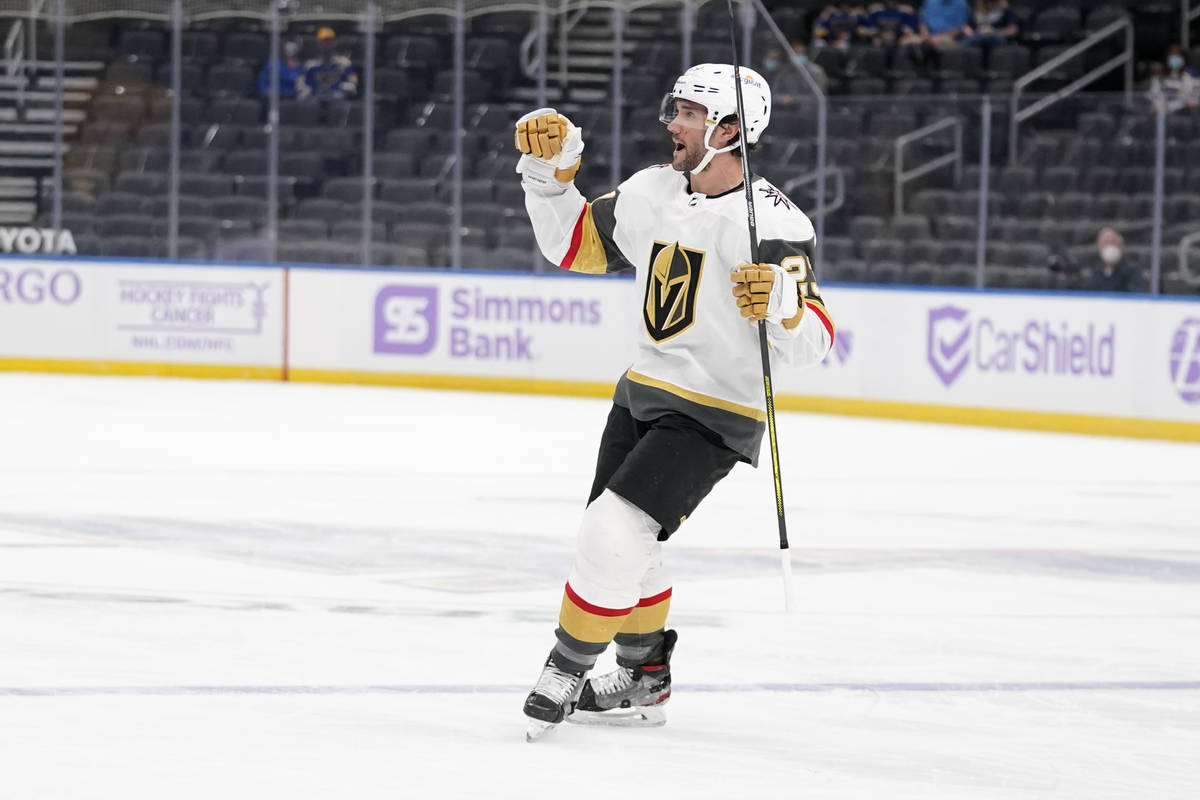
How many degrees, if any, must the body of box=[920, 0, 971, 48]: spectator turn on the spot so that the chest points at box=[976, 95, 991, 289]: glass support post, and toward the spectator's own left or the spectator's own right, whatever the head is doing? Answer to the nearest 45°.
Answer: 0° — they already face it

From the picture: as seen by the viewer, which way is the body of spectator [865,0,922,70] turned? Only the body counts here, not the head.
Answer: toward the camera

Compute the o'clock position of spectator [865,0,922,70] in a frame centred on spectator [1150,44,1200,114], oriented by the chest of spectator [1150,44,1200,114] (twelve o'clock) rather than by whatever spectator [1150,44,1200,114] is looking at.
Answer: spectator [865,0,922,70] is roughly at 4 o'clock from spectator [1150,44,1200,114].

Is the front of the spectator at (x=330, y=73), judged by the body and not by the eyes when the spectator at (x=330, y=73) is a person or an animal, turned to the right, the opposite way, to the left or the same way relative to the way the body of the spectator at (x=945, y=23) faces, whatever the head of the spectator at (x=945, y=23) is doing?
the same way

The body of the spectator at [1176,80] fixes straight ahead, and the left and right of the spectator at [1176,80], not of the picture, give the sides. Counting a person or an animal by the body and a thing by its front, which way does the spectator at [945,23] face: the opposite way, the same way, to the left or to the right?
the same way

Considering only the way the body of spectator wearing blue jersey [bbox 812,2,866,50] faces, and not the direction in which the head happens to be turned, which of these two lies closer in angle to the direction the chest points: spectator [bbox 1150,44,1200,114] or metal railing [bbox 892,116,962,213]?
the metal railing

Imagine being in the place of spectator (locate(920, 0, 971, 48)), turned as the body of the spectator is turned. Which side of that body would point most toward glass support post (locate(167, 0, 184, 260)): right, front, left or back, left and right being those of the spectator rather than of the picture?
right

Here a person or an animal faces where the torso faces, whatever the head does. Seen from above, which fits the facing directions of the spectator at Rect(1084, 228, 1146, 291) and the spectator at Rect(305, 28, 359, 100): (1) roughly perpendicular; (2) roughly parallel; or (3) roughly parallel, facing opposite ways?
roughly parallel

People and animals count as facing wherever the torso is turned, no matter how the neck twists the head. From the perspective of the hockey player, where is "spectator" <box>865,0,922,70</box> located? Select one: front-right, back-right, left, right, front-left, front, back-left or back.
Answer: back-right

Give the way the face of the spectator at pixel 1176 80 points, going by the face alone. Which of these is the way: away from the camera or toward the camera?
toward the camera

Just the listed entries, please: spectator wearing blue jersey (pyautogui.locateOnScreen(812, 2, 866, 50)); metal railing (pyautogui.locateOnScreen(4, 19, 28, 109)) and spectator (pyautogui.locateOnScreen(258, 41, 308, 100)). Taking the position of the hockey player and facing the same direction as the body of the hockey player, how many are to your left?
0

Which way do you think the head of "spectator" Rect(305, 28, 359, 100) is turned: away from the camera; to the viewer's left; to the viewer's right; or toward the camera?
toward the camera

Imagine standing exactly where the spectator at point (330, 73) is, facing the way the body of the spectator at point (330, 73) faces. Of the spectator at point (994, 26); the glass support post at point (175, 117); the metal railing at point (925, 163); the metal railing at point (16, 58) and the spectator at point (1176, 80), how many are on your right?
2

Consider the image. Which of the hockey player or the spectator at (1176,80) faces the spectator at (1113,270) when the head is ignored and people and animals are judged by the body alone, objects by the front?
the spectator at (1176,80)

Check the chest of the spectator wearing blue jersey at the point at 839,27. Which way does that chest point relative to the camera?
toward the camera

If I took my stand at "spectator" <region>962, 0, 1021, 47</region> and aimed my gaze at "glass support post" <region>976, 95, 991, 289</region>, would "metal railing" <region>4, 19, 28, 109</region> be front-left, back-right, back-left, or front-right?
front-right

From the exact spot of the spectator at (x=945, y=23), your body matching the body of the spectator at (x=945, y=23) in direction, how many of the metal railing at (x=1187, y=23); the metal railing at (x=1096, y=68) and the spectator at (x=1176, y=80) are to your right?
0

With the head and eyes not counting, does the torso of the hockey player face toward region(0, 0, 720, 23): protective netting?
no

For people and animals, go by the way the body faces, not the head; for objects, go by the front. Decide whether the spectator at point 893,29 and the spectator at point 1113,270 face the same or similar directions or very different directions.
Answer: same or similar directions

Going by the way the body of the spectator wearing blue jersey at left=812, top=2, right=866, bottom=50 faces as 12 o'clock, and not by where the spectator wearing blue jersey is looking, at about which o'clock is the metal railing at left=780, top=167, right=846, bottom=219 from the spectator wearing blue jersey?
The metal railing is roughly at 12 o'clock from the spectator wearing blue jersey.

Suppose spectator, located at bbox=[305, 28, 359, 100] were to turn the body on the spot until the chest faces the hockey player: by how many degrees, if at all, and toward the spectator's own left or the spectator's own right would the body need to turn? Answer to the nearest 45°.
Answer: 0° — they already face them

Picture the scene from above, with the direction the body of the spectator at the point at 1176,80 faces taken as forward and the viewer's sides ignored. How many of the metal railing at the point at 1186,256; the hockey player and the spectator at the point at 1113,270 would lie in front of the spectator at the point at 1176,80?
3
